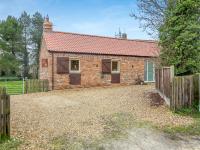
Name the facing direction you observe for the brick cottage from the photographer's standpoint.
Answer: facing the viewer and to the right of the viewer

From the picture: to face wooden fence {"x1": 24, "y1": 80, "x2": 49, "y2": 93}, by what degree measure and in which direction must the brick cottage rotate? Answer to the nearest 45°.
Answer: approximately 90° to its right

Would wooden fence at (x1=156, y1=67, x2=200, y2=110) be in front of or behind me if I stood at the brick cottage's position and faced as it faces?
in front

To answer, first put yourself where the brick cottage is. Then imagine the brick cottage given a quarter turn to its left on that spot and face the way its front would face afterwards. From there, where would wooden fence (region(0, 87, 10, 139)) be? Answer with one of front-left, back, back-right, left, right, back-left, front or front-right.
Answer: back-right

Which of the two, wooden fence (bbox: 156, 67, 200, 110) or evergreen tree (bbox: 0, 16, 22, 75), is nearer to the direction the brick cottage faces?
the wooden fence
